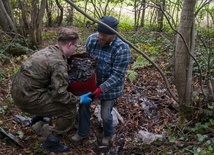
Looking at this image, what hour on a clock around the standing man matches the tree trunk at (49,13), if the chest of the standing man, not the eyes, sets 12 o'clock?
The tree trunk is roughly at 4 o'clock from the standing man.

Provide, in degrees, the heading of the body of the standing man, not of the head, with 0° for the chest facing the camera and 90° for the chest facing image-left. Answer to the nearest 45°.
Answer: approximately 45°

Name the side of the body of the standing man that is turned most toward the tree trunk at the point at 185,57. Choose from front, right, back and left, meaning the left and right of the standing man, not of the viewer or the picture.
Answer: back

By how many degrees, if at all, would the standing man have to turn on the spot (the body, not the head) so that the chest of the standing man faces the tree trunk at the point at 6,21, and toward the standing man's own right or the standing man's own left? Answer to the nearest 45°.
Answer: approximately 90° to the standing man's own right

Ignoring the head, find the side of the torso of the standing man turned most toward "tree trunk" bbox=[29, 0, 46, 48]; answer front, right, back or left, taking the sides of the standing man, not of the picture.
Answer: right
